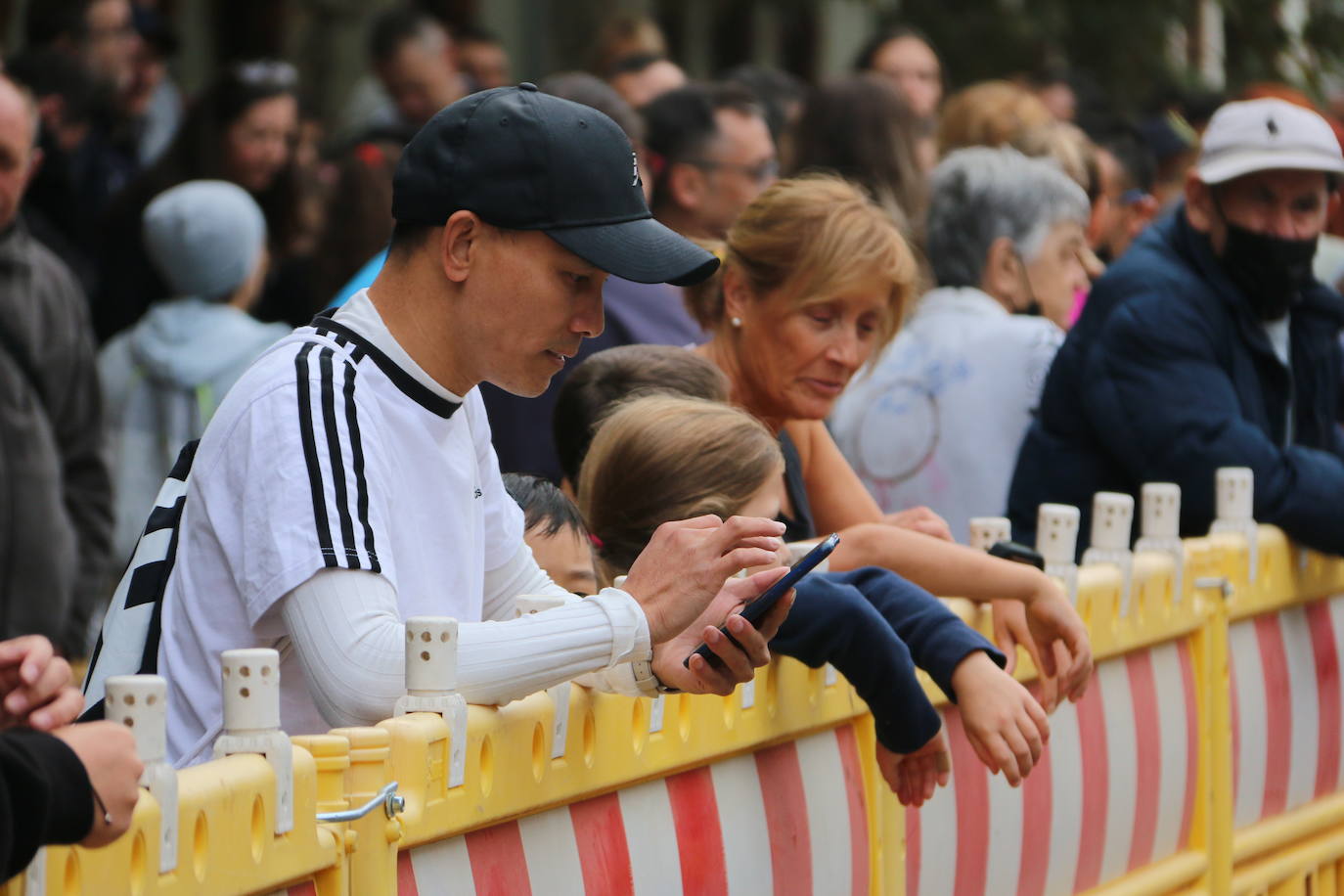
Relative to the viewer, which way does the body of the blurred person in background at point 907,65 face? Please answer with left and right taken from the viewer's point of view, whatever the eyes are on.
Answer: facing the viewer and to the right of the viewer

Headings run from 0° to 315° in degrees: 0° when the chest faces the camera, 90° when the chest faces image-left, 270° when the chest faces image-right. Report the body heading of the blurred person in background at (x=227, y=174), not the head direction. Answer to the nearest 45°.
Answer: approximately 315°

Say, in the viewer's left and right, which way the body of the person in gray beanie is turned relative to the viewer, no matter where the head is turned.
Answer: facing away from the viewer and to the right of the viewer

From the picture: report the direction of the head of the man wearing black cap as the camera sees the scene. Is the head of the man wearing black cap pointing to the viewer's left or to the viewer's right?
to the viewer's right

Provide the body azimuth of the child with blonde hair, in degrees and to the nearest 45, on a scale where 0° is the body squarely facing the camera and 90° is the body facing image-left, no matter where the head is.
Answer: approximately 270°

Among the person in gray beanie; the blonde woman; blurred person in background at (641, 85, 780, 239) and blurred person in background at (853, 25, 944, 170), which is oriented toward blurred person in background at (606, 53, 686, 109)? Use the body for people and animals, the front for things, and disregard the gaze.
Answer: the person in gray beanie

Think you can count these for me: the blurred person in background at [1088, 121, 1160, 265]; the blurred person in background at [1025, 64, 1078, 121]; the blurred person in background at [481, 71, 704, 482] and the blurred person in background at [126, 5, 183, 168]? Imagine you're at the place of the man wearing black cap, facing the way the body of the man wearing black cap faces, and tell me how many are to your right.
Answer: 0

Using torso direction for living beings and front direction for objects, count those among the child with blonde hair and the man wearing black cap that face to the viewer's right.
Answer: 2

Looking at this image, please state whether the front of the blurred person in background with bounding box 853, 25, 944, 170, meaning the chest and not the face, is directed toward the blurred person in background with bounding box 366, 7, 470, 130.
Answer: no

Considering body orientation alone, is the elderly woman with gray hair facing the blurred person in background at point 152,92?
no

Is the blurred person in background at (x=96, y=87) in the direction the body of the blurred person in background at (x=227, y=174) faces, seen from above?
no
